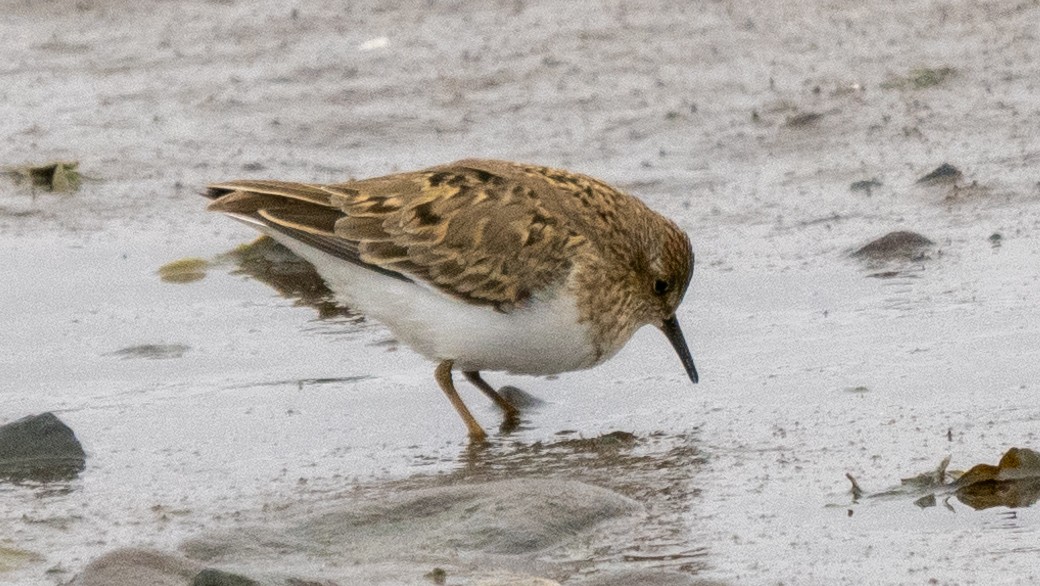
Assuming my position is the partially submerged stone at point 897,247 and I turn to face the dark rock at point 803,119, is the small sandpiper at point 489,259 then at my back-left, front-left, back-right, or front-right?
back-left

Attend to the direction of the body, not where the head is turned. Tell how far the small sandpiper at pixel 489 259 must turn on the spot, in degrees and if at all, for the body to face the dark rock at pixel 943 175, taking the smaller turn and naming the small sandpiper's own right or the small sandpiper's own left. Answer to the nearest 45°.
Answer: approximately 45° to the small sandpiper's own left

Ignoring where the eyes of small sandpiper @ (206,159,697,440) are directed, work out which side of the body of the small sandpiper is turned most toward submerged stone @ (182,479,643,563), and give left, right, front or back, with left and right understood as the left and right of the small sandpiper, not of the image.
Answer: right

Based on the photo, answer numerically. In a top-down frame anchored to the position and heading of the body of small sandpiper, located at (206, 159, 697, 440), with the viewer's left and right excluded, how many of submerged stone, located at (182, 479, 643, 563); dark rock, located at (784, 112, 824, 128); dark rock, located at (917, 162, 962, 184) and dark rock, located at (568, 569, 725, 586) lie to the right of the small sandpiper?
2

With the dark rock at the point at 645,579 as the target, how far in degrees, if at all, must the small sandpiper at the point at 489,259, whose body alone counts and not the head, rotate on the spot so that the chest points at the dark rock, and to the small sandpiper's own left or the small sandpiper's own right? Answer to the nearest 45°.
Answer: approximately 90° to the small sandpiper's own right

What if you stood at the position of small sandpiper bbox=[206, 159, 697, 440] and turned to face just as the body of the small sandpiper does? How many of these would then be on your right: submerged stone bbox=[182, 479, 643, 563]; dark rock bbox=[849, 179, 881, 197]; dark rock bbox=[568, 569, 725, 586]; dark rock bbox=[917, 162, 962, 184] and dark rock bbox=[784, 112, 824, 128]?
2

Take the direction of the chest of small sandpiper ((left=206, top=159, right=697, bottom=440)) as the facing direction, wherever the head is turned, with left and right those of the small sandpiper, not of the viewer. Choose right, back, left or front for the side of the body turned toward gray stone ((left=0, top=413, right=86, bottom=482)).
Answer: back

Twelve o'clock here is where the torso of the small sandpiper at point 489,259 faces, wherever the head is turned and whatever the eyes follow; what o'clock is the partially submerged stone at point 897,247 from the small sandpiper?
The partially submerged stone is roughly at 11 o'clock from the small sandpiper.

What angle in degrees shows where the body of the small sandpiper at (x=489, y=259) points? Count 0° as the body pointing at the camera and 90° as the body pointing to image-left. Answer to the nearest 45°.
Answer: approximately 270°

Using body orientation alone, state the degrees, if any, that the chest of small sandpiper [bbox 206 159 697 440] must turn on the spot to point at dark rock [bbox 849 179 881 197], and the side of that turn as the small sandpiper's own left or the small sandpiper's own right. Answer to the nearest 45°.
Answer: approximately 45° to the small sandpiper's own left

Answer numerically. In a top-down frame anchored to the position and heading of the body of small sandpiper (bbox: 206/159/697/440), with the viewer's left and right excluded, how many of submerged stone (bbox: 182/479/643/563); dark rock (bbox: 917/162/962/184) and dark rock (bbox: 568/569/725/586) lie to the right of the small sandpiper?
2

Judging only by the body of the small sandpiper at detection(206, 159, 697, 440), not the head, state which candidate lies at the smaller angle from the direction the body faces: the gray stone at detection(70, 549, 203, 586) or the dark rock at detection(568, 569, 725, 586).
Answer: the dark rock

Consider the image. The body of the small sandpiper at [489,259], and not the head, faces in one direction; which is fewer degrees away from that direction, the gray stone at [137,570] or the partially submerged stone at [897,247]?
the partially submerged stone
